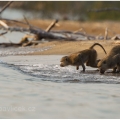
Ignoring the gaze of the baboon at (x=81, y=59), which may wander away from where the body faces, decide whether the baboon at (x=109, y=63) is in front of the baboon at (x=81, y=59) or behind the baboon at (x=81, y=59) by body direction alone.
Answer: behind

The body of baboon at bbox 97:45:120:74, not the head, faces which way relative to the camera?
to the viewer's left

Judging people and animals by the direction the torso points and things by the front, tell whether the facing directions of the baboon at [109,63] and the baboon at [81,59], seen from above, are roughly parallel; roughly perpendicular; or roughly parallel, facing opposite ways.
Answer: roughly parallel

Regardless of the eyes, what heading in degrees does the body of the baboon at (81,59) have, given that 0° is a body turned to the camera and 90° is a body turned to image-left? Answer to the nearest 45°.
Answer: approximately 90°

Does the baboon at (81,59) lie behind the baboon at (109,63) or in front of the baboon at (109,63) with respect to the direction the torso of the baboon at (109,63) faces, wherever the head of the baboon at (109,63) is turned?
in front

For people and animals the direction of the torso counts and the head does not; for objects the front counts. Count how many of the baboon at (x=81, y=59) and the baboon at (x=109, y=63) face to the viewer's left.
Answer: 2
